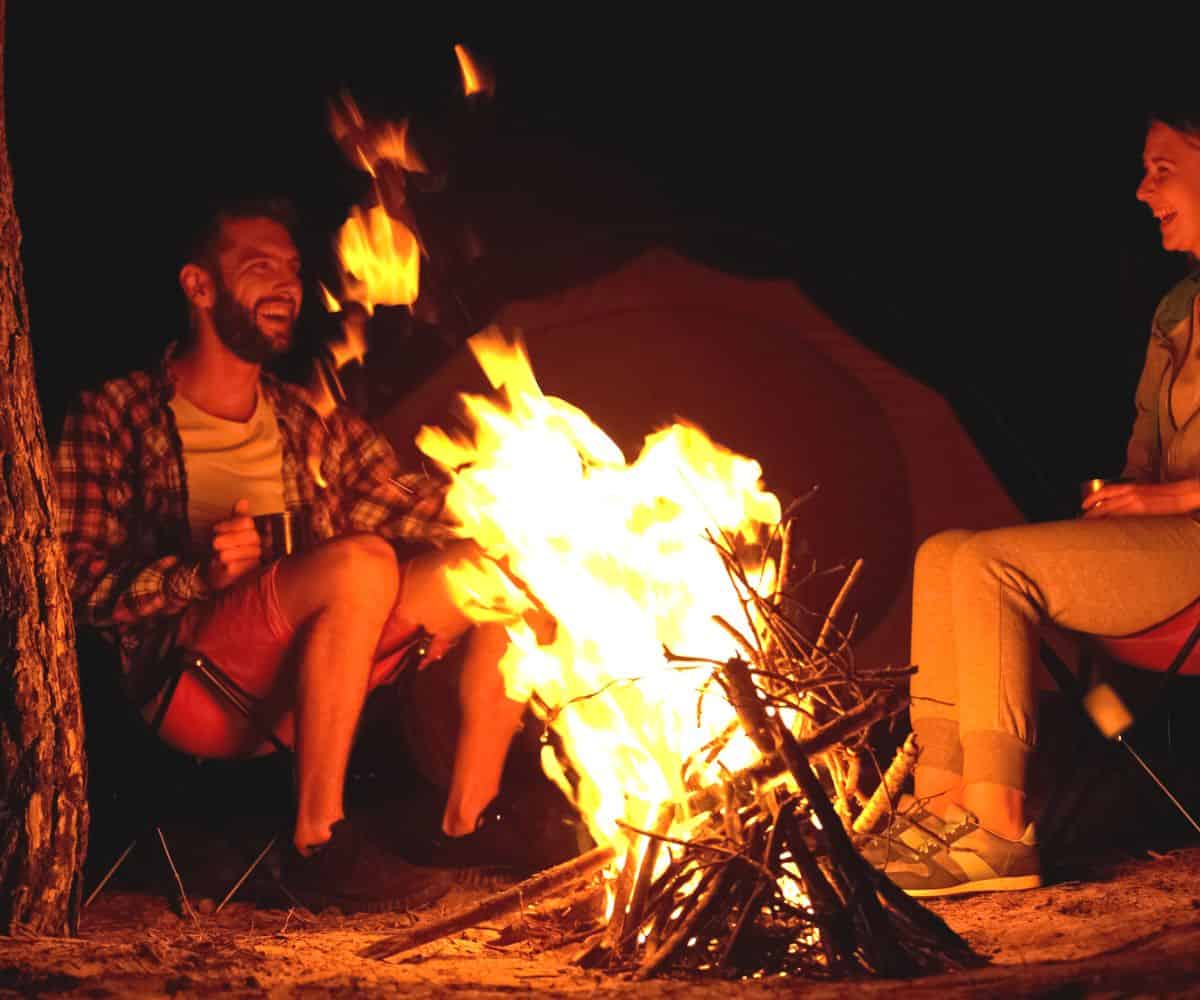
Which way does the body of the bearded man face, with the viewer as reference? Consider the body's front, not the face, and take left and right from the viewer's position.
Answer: facing the viewer and to the right of the viewer

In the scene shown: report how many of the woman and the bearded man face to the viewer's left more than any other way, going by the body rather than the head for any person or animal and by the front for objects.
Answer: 1

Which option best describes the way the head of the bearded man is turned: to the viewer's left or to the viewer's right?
to the viewer's right

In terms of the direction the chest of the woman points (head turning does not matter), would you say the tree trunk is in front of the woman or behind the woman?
in front

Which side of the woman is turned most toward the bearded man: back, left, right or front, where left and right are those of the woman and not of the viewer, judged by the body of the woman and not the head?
front

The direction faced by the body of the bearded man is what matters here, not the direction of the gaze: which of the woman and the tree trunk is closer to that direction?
the woman

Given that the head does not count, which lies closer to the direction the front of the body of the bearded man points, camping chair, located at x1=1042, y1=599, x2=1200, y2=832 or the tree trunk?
the camping chair

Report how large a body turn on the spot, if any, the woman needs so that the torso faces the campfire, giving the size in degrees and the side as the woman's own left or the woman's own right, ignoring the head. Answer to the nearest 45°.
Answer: approximately 45° to the woman's own left

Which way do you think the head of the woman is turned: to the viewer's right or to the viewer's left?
to the viewer's left

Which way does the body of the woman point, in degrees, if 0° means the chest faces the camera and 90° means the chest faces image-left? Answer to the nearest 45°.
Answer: approximately 90°

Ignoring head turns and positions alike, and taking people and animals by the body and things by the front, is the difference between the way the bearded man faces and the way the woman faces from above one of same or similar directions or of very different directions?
very different directions

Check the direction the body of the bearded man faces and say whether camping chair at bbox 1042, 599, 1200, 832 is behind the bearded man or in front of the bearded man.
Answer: in front

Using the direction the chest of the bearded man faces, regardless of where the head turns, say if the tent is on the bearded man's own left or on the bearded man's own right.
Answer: on the bearded man's own left
